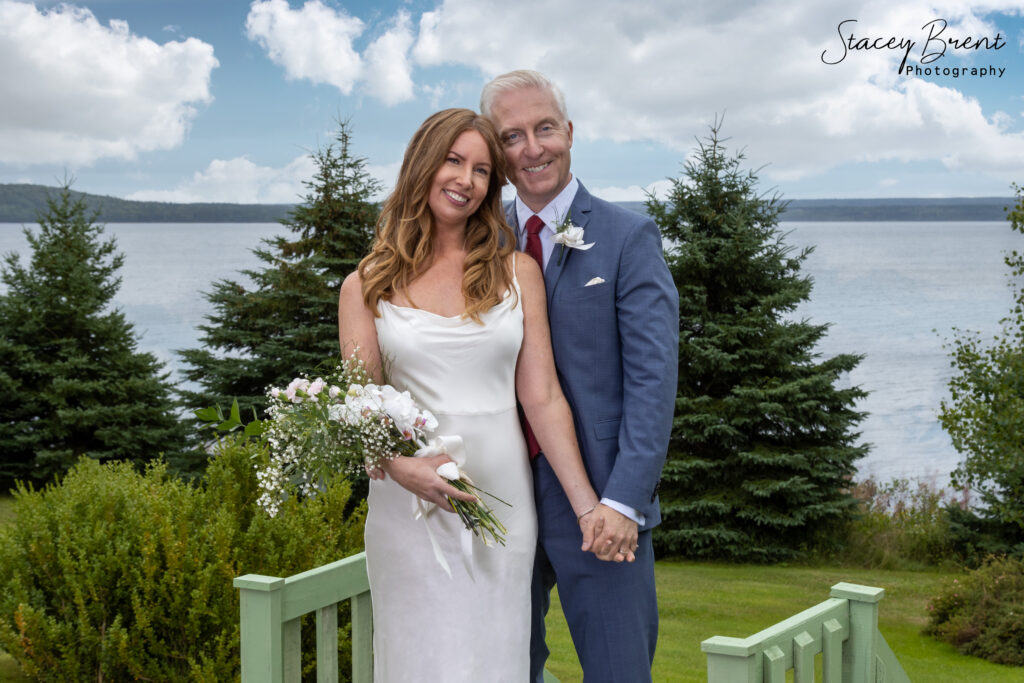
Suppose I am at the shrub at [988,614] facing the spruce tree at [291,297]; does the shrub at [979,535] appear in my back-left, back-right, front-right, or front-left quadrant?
front-right

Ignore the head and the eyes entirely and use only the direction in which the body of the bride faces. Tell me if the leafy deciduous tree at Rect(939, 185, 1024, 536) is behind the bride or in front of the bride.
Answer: behind

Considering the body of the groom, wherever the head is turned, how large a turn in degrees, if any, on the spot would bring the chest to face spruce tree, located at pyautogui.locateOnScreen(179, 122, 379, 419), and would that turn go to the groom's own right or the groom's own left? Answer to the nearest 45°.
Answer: approximately 135° to the groom's own right

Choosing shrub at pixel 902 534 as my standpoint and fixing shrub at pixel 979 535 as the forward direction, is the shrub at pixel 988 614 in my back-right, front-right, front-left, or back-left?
front-right

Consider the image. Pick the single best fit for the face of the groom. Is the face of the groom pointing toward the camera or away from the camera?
toward the camera

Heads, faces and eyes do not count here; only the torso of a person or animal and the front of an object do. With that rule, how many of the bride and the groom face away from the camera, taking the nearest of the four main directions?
0

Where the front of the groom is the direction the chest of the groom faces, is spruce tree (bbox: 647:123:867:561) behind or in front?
behind

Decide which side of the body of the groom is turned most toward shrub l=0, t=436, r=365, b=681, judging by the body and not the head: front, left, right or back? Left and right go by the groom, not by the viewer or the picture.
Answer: right

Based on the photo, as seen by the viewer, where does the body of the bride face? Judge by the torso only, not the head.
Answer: toward the camera

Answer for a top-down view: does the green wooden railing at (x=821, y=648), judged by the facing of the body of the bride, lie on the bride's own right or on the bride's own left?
on the bride's own left

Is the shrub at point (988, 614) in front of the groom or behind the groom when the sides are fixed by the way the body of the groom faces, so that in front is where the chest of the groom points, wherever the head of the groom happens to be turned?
behind

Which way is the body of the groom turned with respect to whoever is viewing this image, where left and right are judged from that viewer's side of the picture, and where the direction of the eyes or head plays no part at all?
facing the viewer and to the left of the viewer
